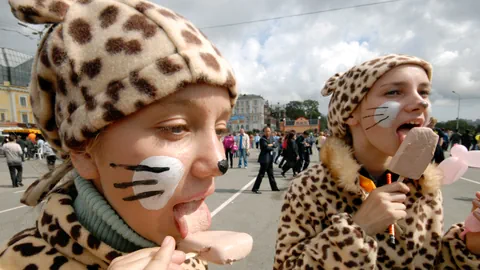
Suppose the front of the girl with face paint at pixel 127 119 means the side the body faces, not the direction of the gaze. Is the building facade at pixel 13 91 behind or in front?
behind

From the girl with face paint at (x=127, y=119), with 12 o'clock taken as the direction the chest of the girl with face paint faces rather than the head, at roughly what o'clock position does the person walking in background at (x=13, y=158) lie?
The person walking in background is roughly at 7 o'clock from the girl with face paint.

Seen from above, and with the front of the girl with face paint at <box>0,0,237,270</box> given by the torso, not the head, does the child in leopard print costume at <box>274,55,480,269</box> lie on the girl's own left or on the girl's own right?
on the girl's own left

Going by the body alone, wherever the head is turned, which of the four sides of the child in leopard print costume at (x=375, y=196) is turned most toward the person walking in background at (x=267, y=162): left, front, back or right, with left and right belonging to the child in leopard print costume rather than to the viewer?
back

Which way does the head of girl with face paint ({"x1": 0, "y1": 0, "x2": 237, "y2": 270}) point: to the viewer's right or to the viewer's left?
to the viewer's right

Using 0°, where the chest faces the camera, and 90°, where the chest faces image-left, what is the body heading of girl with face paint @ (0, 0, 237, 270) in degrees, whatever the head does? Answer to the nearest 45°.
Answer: approximately 315°

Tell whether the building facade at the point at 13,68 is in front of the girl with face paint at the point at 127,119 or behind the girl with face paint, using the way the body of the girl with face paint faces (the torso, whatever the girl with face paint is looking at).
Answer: behind

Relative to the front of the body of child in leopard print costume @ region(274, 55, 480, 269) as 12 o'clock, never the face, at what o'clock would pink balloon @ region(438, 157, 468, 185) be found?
The pink balloon is roughly at 9 o'clock from the child in leopard print costume.

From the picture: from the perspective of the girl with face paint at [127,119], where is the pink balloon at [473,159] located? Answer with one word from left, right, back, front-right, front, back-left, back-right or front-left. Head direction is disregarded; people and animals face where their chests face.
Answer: front-left

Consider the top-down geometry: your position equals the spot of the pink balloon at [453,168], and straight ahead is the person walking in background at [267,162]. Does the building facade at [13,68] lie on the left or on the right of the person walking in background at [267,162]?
left

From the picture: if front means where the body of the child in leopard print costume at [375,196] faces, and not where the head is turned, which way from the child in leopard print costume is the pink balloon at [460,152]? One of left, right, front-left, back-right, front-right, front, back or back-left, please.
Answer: left
